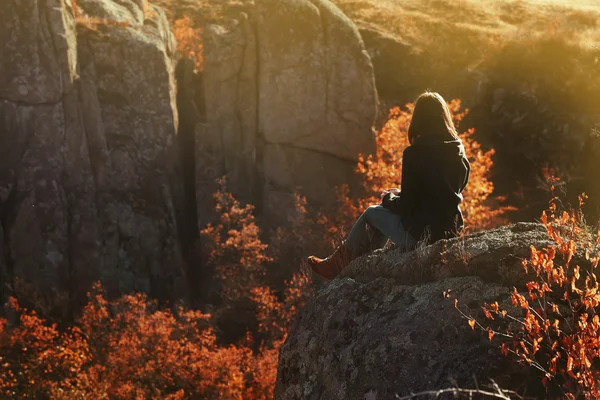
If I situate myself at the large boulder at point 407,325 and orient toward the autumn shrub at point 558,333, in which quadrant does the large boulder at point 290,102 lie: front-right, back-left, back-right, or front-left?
back-left

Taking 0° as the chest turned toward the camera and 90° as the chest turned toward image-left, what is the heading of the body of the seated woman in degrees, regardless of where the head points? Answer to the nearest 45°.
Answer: approximately 135°

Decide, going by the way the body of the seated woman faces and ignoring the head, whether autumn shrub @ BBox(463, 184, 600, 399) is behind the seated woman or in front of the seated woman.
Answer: behind

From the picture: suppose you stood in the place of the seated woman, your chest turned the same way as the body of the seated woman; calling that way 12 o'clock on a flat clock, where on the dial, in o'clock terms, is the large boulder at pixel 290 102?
The large boulder is roughly at 1 o'clock from the seated woman.
